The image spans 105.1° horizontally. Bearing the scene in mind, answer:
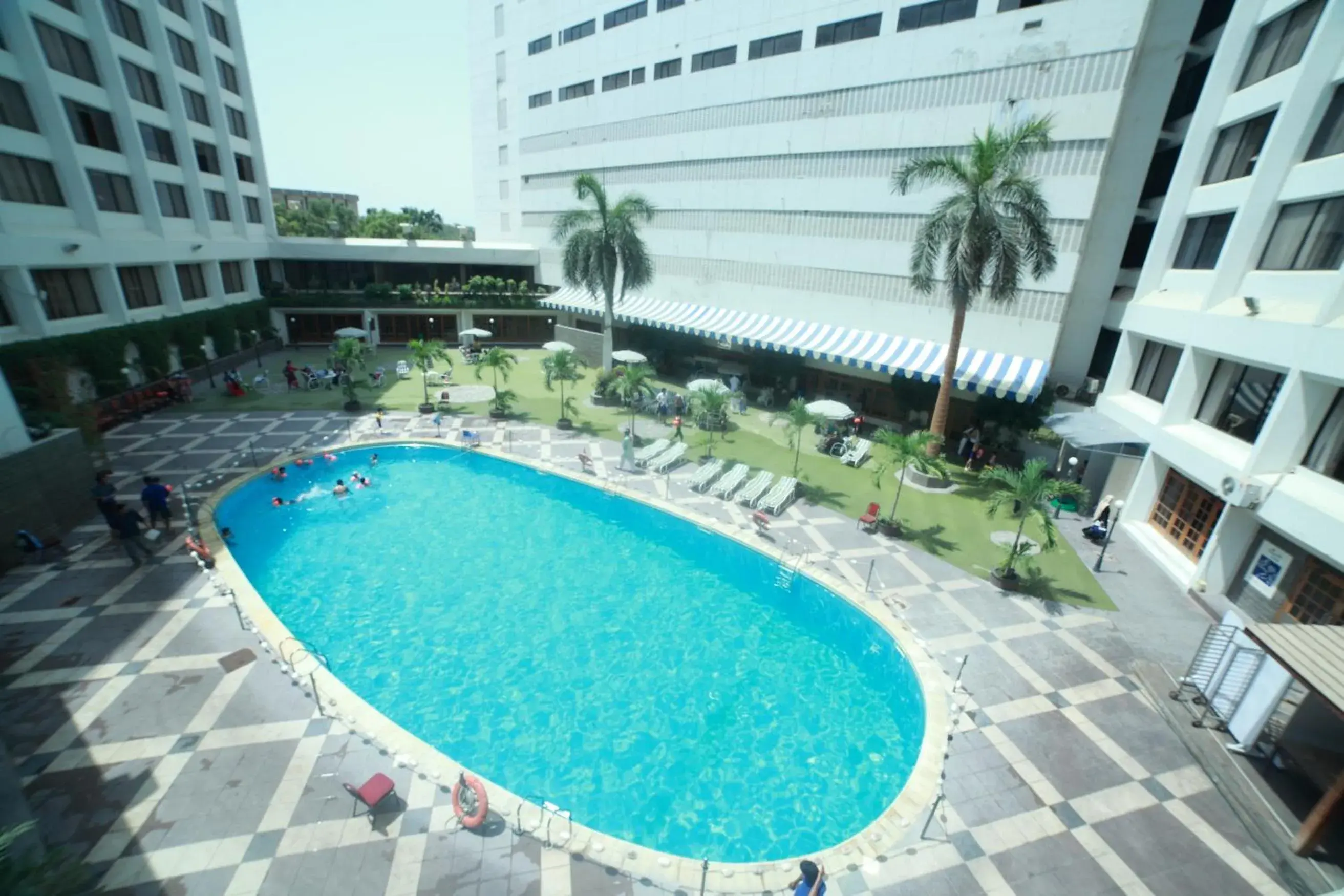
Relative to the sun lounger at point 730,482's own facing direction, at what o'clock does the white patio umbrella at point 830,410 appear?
The white patio umbrella is roughly at 6 o'clock from the sun lounger.

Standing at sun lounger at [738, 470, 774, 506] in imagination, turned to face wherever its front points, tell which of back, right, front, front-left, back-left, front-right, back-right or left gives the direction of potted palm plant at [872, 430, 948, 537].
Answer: back-left

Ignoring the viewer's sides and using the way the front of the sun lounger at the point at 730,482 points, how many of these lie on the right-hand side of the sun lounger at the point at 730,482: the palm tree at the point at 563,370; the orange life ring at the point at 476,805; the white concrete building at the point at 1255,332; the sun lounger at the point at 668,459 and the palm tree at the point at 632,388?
3

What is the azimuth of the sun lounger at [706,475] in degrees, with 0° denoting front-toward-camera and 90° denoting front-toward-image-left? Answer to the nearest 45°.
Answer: approximately 45°

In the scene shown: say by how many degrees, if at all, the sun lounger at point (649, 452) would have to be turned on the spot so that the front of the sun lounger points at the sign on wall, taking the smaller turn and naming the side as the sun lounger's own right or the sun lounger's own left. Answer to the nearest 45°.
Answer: approximately 90° to the sun lounger's own left

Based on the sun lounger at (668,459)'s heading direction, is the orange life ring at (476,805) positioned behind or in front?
in front

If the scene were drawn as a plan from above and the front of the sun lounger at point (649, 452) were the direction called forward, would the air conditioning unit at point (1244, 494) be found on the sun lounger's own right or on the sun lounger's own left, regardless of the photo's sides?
on the sun lounger's own left

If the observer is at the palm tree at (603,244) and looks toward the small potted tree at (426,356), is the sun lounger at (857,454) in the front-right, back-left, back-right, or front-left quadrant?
back-left

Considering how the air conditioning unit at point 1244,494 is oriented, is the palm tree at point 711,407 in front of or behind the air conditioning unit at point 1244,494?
in front

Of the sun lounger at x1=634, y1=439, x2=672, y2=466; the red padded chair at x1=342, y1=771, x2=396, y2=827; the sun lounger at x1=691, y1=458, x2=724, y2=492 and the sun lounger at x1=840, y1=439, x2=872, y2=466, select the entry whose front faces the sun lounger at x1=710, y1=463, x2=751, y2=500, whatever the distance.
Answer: the sun lounger at x1=840, y1=439, x2=872, y2=466

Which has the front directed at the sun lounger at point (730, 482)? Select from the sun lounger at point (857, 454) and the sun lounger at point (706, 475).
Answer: the sun lounger at point (857, 454)

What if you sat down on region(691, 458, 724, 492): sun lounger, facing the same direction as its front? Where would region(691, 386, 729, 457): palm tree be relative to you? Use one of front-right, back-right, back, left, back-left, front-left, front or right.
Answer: back-right

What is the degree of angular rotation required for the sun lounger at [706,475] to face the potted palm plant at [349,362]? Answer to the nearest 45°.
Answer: approximately 45° to its right

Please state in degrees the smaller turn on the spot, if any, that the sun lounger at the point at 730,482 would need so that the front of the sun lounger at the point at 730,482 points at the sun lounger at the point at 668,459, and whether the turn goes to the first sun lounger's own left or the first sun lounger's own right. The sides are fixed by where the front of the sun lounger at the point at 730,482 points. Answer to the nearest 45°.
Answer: approximately 90° to the first sun lounger's own right
